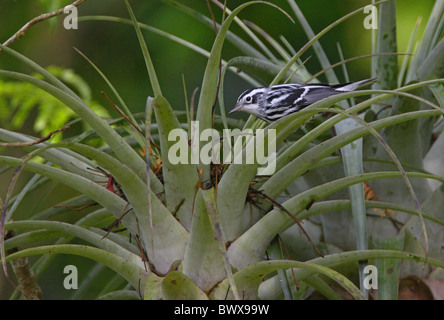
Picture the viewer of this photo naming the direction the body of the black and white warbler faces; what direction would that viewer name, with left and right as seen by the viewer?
facing to the left of the viewer
